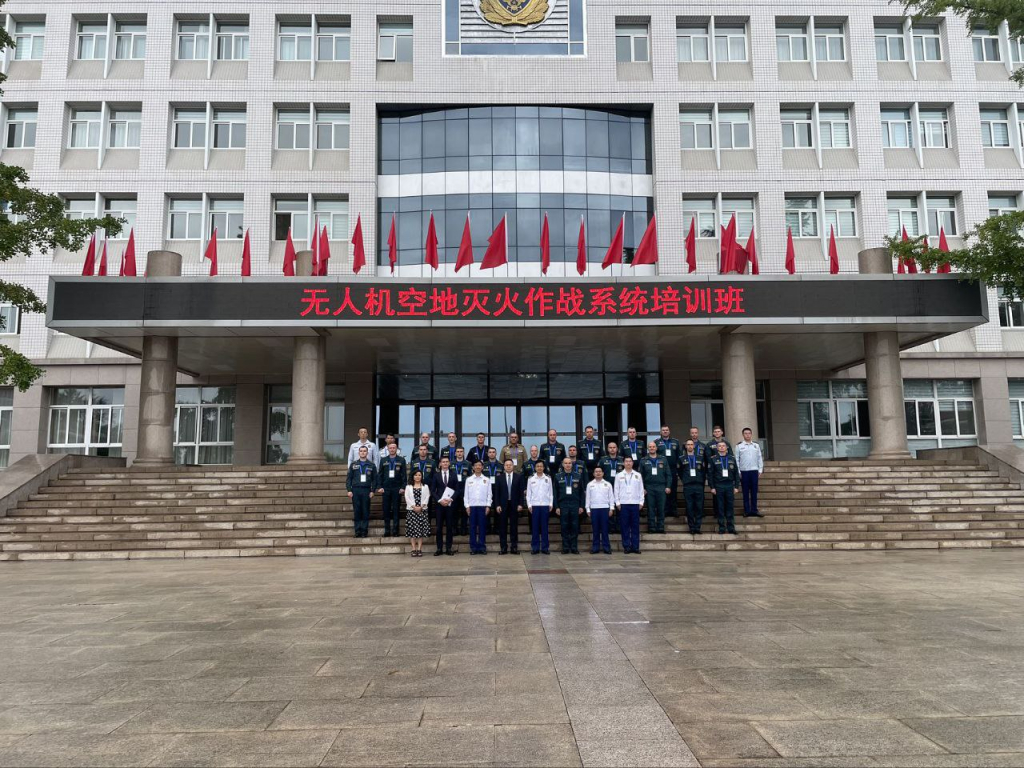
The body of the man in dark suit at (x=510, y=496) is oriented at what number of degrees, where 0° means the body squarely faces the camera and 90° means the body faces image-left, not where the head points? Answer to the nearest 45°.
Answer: approximately 0°

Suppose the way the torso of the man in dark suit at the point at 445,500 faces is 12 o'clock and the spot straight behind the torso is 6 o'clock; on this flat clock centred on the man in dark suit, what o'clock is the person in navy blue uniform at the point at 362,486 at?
The person in navy blue uniform is roughly at 4 o'clock from the man in dark suit.

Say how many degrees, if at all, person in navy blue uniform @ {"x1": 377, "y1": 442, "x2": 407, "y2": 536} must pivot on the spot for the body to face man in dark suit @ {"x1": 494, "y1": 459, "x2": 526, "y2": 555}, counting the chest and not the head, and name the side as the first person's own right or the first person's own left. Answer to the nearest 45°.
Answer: approximately 45° to the first person's own left

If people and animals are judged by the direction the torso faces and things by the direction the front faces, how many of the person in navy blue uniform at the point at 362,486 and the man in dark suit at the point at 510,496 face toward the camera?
2

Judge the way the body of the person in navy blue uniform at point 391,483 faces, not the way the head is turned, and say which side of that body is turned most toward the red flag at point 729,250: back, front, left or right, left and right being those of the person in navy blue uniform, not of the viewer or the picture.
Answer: left

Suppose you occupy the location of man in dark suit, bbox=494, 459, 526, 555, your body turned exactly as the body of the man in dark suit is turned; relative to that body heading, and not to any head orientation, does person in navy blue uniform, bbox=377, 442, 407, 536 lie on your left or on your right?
on your right
